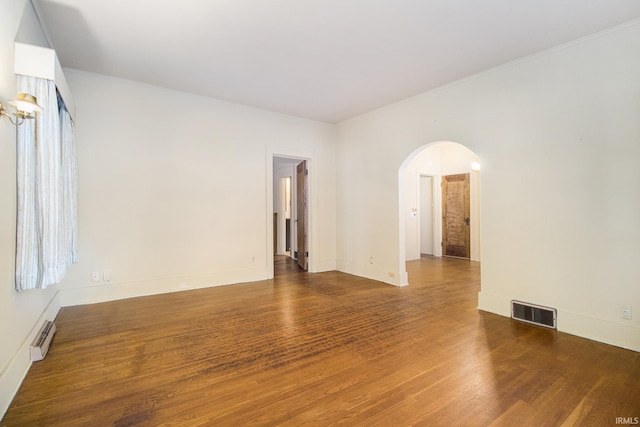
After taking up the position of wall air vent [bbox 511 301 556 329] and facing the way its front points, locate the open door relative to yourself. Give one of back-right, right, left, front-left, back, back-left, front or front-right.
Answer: front-right

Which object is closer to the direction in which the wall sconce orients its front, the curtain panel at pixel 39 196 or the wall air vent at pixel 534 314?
the wall air vent

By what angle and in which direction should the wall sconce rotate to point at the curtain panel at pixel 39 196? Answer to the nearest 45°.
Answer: approximately 90° to its left

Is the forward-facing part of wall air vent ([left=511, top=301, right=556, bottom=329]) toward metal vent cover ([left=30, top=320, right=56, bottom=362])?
yes

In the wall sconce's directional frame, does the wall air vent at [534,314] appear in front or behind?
in front

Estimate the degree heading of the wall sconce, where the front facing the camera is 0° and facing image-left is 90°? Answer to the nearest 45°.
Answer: approximately 270°

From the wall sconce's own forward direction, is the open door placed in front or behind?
in front
